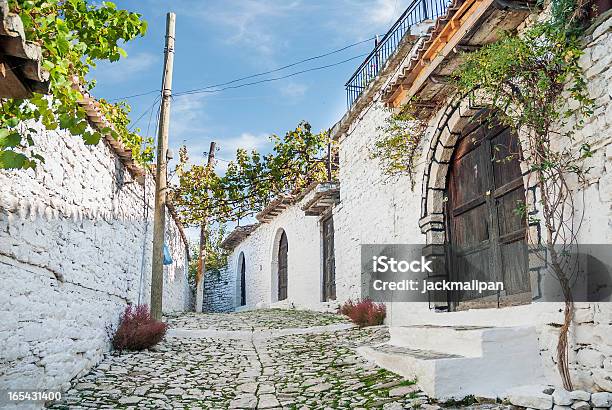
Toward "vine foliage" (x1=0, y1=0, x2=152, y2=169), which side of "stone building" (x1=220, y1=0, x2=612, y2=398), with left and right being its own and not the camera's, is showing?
front

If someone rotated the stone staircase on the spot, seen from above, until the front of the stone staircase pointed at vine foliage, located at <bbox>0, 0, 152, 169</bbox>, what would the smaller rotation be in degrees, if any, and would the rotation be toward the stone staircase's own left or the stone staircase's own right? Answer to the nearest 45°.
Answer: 0° — it already faces it

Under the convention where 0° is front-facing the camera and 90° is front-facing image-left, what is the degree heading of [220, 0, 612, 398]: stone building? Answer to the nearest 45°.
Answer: approximately 45°

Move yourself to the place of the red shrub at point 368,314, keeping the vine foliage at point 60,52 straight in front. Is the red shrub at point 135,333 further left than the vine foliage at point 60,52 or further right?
right

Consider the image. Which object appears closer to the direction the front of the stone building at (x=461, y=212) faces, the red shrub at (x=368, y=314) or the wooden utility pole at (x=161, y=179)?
the wooden utility pole

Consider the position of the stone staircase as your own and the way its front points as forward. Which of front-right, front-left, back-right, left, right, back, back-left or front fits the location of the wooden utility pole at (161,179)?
right

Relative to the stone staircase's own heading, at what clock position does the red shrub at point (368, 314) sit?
The red shrub is roughly at 4 o'clock from the stone staircase.

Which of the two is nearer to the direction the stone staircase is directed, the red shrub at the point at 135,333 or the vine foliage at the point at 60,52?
the vine foliage

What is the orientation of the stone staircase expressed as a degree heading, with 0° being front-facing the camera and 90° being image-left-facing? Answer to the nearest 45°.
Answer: approximately 45°
